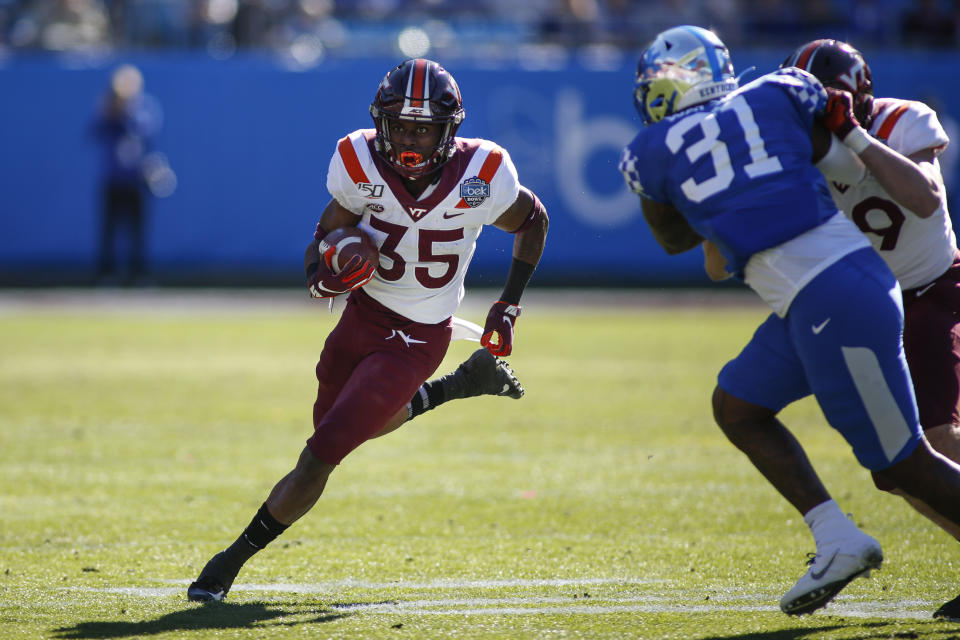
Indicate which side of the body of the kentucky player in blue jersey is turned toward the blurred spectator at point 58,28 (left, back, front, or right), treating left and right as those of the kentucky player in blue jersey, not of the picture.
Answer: front

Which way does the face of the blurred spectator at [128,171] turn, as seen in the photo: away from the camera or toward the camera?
toward the camera

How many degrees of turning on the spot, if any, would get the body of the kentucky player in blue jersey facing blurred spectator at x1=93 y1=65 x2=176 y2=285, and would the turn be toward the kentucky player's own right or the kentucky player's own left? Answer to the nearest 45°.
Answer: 0° — they already face them

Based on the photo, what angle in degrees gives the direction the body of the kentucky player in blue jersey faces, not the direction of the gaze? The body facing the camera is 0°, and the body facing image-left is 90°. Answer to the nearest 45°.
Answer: approximately 135°

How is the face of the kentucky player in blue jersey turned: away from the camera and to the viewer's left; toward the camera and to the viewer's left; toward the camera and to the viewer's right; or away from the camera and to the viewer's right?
away from the camera and to the viewer's left
